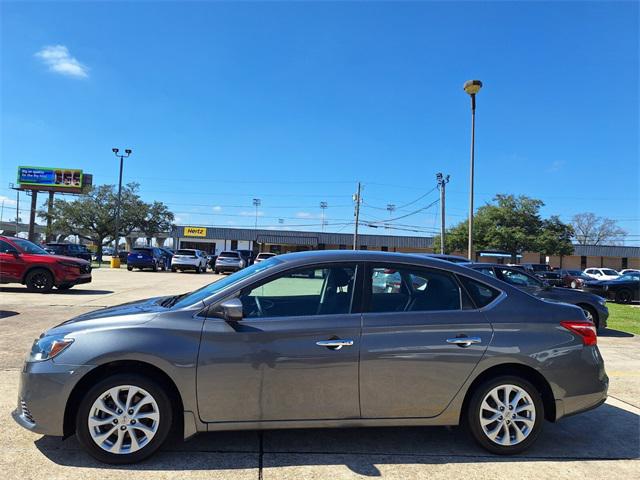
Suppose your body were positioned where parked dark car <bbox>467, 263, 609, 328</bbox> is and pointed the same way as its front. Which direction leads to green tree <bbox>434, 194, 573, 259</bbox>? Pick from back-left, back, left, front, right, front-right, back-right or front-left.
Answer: left

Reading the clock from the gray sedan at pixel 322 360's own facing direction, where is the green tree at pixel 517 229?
The green tree is roughly at 4 o'clock from the gray sedan.

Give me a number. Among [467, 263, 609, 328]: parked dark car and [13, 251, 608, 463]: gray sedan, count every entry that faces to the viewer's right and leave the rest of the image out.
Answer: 1

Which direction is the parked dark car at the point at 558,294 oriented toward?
to the viewer's right

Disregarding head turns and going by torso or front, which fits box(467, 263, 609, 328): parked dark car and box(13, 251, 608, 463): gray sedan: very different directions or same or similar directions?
very different directions

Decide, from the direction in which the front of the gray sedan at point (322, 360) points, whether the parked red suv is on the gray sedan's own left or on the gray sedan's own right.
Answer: on the gray sedan's own right

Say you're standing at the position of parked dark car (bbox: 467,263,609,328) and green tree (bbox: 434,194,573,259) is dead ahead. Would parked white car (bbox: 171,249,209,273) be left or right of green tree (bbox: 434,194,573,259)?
left

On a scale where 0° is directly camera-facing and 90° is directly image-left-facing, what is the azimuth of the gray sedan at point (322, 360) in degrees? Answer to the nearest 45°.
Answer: approximately 90°

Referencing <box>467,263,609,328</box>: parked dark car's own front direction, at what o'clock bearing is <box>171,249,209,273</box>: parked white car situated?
The parked white car is roughly at 7 o'clock from the parked dark car.
